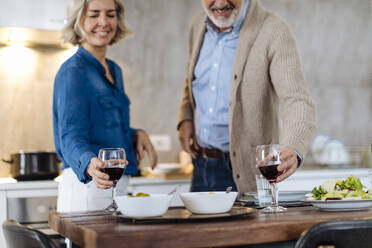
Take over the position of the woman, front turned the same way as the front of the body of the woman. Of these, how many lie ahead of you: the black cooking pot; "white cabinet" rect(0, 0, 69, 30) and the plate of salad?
1

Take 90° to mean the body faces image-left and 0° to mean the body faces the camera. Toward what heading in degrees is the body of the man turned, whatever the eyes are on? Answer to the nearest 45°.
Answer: approximately 45°

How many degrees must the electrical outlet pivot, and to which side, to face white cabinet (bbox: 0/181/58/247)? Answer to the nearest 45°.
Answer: approximately 45° to its right

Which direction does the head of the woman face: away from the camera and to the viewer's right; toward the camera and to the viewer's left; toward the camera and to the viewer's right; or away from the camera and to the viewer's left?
toward the camera and to the viewer's right

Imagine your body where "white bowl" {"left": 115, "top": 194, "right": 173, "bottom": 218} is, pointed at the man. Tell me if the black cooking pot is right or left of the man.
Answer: left

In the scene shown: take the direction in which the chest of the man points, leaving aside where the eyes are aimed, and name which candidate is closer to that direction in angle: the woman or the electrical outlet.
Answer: the woman

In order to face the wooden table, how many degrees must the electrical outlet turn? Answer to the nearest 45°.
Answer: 0° — it already faces it

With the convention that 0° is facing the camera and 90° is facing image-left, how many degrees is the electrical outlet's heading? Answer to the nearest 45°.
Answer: approximately 0°
